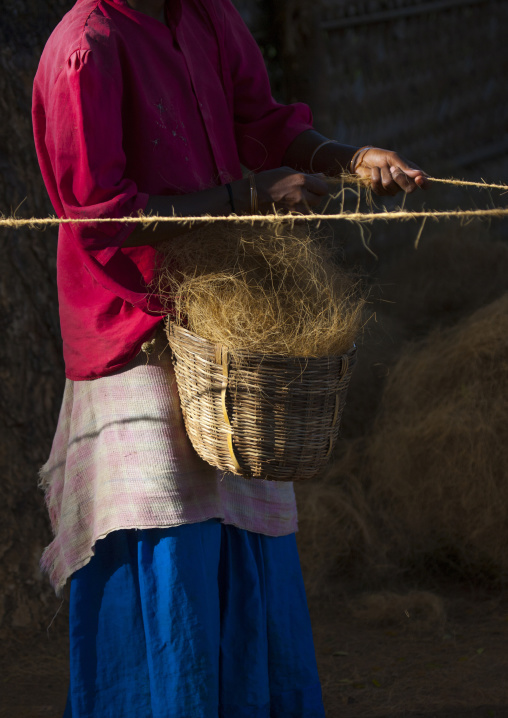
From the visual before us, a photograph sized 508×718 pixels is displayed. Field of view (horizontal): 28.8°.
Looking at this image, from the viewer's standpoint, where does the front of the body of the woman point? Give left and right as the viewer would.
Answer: facing the viewer and to the right of the viewer
